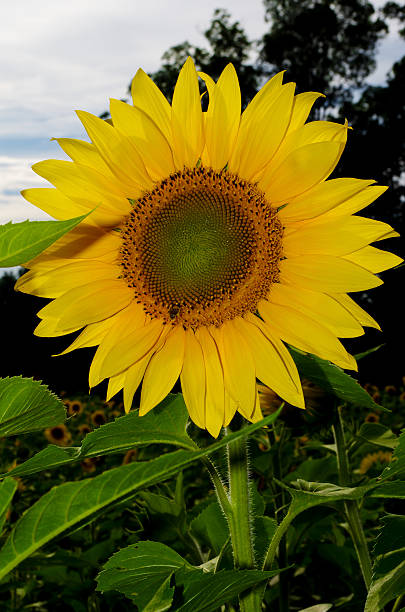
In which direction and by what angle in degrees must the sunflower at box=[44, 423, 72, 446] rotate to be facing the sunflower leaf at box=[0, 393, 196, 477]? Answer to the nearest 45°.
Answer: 0° — it already faces it

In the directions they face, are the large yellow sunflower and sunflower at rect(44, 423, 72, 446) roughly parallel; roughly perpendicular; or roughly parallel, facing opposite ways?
roughly parallel

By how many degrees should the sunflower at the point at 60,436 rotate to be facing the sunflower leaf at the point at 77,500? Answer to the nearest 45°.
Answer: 0° — it already faces it

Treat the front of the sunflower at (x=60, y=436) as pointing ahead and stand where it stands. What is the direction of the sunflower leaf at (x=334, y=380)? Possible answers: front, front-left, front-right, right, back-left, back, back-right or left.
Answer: front

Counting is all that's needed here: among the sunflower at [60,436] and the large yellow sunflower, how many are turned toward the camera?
2

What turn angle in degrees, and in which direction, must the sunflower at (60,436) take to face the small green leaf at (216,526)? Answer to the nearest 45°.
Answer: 0° — it already faces it

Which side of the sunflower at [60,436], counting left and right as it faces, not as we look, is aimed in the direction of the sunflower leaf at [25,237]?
front

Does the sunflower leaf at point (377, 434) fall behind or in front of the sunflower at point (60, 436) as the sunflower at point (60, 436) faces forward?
in front

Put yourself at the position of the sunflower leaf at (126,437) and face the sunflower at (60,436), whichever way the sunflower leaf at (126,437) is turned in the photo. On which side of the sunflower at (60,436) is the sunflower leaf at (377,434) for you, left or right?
right

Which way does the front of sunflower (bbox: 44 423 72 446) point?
toward the camera

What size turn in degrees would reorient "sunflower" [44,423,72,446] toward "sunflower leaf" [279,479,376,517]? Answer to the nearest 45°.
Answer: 0° — it already faces it

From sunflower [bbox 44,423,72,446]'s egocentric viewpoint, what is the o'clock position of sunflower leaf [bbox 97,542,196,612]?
The sunflower leaf is roughly at 12 o'clock from the sunflower.

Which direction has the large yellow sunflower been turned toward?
toward the camera
